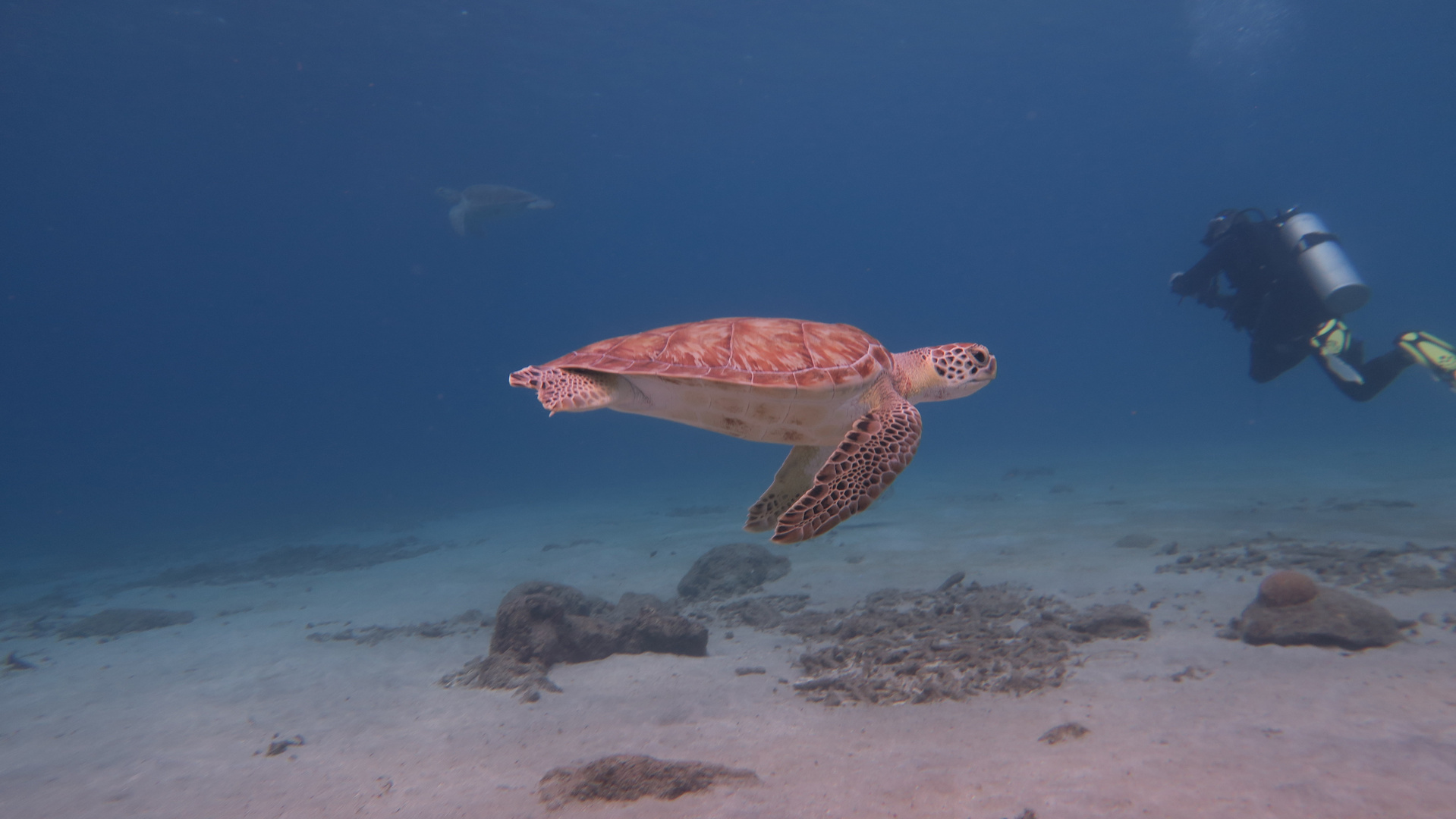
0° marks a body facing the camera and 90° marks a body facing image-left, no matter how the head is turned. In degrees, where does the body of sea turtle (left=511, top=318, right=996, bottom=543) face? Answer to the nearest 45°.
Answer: approximately 270°

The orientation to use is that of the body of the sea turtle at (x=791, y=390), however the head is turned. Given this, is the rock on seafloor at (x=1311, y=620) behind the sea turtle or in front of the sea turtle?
in front

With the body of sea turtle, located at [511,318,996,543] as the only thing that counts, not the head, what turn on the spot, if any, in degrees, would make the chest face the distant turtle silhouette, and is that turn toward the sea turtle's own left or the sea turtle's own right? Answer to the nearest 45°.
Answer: approximately 135° to the sea turtle's own left

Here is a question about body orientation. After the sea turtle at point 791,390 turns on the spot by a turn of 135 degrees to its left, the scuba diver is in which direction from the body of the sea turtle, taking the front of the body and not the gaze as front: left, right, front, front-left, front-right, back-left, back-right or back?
right
